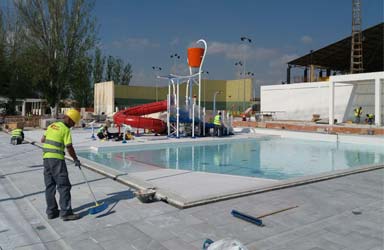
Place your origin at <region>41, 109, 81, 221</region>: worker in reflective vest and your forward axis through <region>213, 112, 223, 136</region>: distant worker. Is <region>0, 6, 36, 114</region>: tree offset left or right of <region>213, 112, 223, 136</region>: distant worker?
left

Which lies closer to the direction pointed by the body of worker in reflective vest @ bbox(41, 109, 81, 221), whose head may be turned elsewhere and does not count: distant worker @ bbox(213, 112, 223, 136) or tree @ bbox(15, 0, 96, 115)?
the distant worker

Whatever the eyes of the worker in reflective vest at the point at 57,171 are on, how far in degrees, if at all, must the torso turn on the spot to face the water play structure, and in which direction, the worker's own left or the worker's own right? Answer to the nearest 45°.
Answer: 0° — they already face it

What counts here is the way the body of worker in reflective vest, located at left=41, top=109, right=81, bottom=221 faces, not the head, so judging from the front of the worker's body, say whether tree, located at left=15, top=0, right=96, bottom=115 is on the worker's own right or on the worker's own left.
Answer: on the worker's own left

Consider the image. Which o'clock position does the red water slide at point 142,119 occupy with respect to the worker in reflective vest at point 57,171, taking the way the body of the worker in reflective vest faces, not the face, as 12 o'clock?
The red water slide is roughly at 11 o'clock from the worker in reflective vest.

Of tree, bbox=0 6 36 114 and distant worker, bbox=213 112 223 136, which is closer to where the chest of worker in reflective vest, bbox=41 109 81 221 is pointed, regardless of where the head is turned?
the distant worker

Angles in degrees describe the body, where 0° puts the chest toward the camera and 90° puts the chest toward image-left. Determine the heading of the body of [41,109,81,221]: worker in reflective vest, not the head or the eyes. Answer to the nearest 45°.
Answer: approximately 225°

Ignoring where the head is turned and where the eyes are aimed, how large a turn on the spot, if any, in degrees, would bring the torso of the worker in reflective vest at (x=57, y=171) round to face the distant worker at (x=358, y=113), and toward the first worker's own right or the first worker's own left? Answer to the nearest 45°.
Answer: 0° — they already face them
